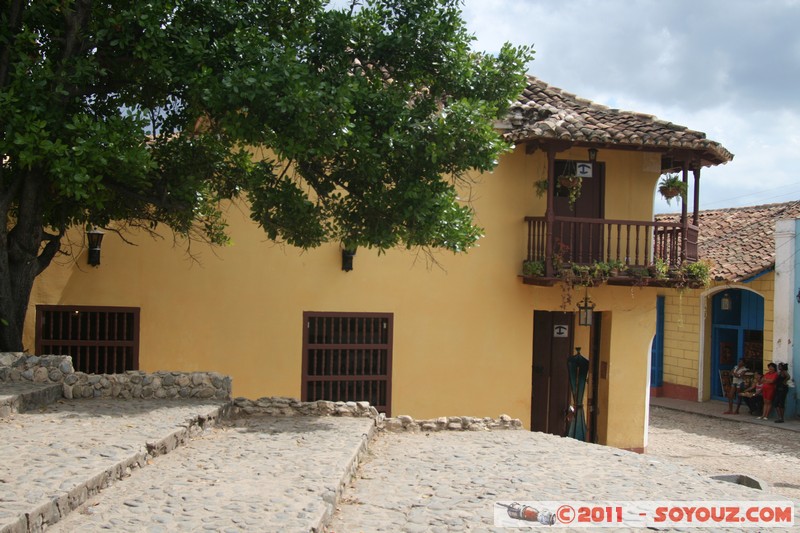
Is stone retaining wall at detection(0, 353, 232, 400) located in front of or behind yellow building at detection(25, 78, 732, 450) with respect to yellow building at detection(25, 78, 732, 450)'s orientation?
in front

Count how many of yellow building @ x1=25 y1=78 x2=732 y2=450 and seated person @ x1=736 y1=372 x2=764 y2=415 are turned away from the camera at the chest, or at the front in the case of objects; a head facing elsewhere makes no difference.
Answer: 0

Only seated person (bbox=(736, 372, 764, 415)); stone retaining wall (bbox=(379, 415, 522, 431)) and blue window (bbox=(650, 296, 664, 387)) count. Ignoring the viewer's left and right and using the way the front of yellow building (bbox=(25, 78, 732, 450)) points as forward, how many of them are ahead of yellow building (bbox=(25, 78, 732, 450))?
1

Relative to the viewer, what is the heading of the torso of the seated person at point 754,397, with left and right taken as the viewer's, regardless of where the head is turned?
facing the viewer and to the left of the viewer

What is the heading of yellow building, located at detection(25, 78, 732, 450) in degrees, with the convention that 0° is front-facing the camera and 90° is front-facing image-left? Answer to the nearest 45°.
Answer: approximately 0°

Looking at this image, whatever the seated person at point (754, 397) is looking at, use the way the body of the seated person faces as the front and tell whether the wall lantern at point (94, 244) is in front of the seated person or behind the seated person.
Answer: in front

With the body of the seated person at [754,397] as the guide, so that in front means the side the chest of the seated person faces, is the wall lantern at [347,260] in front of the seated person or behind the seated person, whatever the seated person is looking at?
in front

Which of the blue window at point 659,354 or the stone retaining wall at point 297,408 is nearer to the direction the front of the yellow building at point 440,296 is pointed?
the stone retaining wall
